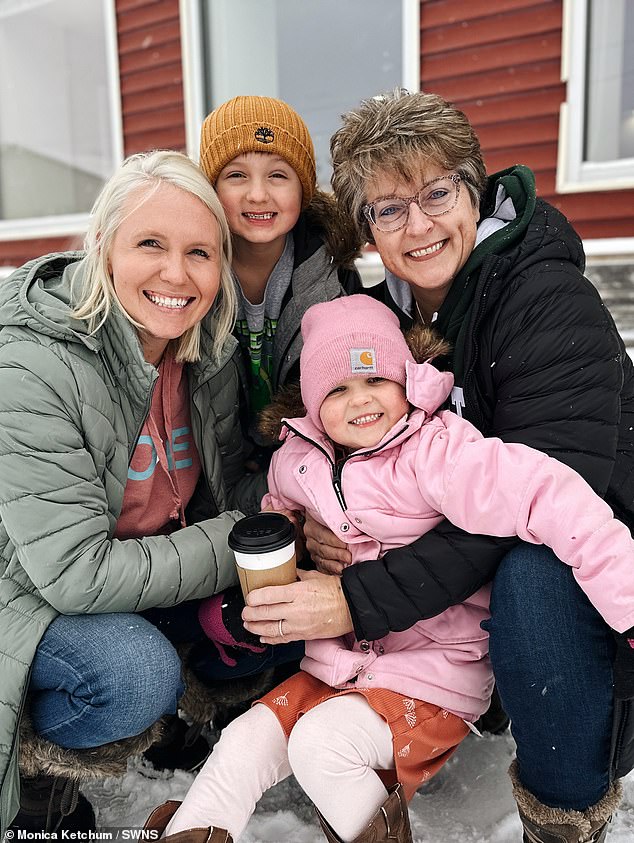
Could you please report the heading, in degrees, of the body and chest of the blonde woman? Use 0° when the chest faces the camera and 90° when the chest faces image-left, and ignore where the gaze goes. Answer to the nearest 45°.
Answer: approximately 315°

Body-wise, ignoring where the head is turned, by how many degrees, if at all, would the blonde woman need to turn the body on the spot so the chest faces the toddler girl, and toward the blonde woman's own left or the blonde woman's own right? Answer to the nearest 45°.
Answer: approximately 45° to the blonde woman's own left

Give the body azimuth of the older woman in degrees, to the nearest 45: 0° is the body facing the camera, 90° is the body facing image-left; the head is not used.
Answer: approximately 45°

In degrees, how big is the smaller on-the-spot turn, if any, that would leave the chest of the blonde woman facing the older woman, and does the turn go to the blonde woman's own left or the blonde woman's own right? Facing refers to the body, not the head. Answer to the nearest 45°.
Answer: approximately 45° to the blonde woman's own left

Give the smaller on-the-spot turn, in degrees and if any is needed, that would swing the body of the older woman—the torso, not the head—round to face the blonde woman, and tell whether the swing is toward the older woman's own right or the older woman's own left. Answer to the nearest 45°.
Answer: approximately 45° to the older woman's own right
